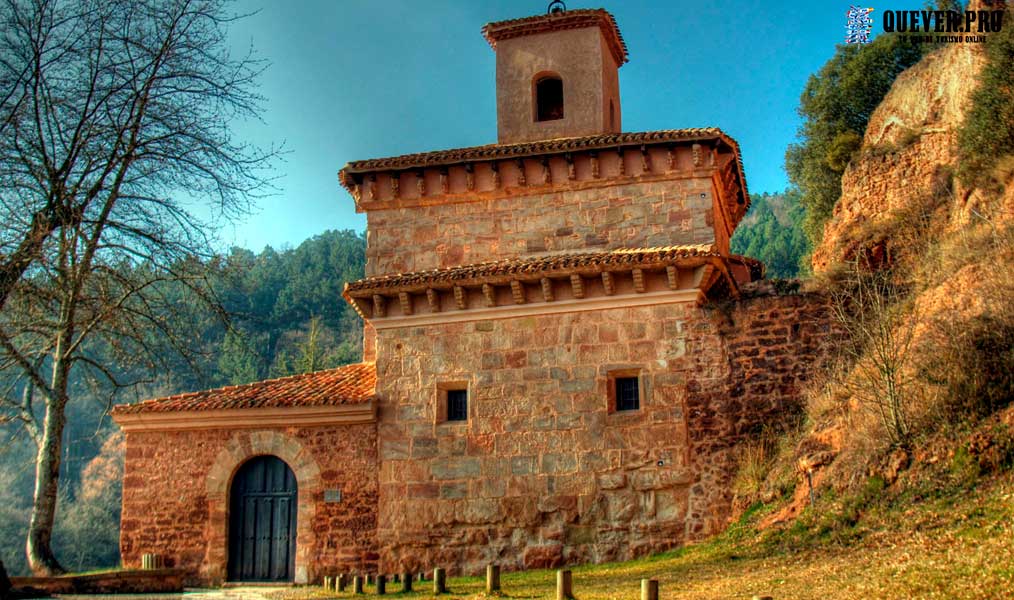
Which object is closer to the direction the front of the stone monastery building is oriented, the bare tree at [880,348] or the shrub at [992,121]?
the bare tree

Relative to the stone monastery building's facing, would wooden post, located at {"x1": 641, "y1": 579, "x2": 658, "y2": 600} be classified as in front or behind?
in front

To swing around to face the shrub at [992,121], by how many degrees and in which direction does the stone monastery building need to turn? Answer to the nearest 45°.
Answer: approximately 90° to its left

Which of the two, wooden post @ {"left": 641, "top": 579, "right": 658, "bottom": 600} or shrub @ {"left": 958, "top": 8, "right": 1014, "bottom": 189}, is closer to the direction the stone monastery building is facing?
the wooden post

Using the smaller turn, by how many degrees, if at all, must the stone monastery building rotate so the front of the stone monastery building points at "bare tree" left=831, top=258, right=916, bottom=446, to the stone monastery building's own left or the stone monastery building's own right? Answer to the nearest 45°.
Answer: approximately 45° to the stone monastery building's own left

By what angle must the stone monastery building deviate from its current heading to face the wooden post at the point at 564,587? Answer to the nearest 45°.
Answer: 0° — it already faces it

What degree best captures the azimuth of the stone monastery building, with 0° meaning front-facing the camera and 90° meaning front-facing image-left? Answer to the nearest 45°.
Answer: approximately 0°

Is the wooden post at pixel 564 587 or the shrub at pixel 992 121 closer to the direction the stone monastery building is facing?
the wooden post
